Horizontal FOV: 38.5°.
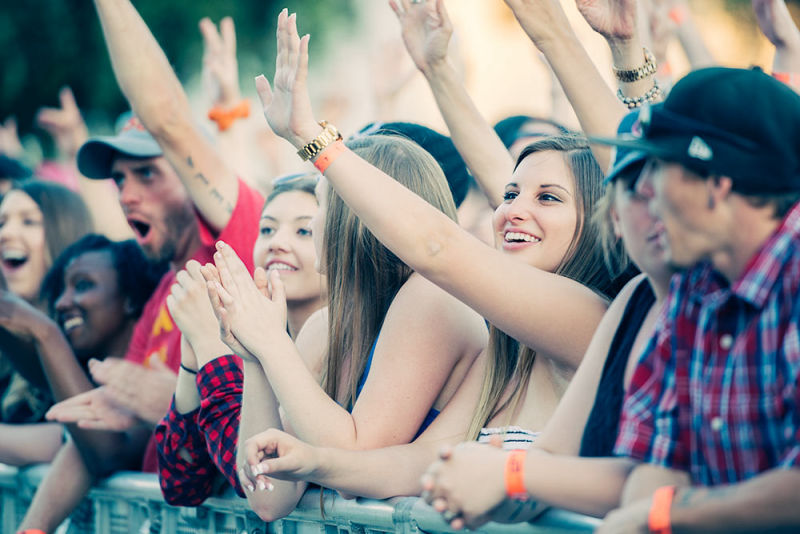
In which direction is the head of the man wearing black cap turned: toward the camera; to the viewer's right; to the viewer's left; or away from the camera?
to the viewer's left

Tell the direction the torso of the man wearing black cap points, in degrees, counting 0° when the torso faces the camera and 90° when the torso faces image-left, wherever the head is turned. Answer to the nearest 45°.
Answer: approximately 45°

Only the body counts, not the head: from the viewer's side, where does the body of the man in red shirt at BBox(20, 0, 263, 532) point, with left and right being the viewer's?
facing the viewer and to the left of the viewer

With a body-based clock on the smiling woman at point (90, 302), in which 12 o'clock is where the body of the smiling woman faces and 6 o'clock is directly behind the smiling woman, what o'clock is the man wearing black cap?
The man wearing black cap is roughly at 10 o'clock from the smiling woman.

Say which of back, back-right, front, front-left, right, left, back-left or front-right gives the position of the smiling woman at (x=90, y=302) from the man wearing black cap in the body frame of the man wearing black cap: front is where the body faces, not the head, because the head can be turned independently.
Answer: right

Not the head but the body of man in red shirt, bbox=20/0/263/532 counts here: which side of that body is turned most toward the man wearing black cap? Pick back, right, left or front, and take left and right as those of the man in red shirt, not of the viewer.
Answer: left

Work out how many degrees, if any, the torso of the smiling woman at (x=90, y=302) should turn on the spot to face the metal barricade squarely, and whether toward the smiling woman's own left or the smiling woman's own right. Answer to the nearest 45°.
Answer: approximately 45° to the smiling woman's own left

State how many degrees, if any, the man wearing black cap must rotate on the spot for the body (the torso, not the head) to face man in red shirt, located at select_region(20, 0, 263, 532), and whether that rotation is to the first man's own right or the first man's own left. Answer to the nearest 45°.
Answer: approximately 90° to the first man's own right
